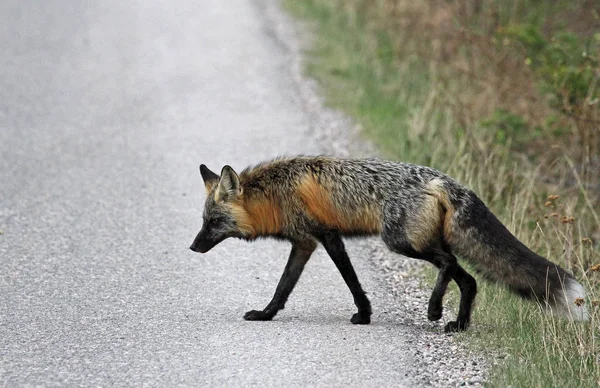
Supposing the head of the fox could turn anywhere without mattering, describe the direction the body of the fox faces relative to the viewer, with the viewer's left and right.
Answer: facing to the left of the viewer
